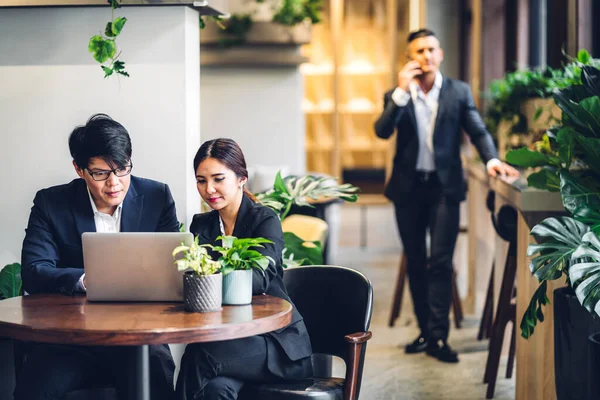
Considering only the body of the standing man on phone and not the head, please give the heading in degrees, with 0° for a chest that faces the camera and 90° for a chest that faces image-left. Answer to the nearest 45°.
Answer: approximately 0°

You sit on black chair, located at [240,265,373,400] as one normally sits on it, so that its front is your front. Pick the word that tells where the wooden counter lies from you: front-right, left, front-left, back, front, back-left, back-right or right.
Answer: back

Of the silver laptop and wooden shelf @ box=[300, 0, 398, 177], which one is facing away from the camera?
the silver laptop

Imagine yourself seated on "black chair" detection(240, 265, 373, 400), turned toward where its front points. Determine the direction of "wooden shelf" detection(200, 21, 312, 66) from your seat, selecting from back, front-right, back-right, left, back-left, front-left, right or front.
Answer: back-right

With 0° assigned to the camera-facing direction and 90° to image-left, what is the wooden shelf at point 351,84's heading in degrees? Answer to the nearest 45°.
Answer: approximately 0°

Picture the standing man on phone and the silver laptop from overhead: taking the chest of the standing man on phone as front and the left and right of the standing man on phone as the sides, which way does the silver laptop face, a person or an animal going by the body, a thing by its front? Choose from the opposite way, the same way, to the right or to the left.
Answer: the opposite way

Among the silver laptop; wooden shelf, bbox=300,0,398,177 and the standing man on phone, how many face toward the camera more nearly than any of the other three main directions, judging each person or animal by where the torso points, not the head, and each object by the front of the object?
2

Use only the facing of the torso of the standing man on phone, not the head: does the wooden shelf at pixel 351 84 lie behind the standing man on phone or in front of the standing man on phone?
behind

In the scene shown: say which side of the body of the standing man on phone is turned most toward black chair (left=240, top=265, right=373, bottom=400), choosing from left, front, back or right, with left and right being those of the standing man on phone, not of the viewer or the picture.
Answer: front

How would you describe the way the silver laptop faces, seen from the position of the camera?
facing away from the viewer

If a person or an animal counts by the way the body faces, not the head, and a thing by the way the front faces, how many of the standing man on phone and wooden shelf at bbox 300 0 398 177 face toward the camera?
2

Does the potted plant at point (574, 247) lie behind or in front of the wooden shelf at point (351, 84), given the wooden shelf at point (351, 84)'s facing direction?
in front

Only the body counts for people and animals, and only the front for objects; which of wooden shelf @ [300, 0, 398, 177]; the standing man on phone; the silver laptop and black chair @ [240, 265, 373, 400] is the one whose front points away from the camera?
the silver laptop

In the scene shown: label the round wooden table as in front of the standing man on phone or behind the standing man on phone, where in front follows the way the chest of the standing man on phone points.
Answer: in front

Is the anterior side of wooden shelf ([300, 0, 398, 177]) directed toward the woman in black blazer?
yes
